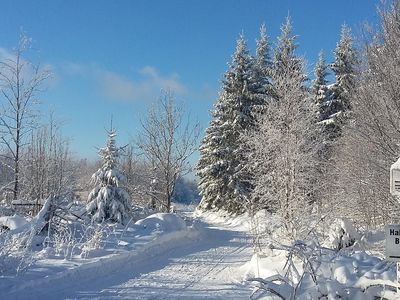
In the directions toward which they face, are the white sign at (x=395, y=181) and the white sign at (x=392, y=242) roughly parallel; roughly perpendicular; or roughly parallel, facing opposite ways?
roughly parallel

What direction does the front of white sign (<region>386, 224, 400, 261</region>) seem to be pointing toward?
toward the camera

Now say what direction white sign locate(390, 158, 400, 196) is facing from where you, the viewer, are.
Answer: facing the viewer

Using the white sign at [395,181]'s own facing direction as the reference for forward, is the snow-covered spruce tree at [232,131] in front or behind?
behind

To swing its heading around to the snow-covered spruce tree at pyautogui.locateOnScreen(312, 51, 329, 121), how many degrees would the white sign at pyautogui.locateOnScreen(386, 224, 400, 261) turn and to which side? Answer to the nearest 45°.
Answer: approximately 180°

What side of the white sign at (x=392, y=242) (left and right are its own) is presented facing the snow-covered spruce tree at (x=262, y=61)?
back

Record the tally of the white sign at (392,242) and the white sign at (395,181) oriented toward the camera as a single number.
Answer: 2

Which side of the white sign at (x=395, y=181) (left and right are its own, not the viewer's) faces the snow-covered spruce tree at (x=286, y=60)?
back

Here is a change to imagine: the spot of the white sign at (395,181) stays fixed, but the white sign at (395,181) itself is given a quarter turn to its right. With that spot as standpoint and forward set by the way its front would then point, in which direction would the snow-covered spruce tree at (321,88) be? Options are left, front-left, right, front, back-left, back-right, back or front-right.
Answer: right

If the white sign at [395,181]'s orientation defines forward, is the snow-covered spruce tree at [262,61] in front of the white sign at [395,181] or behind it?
behind
